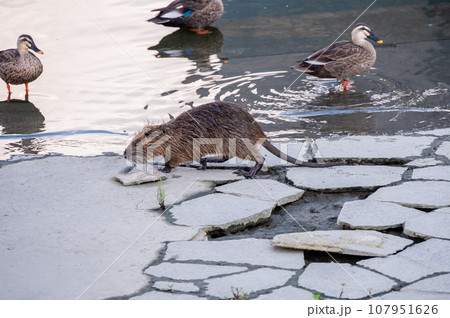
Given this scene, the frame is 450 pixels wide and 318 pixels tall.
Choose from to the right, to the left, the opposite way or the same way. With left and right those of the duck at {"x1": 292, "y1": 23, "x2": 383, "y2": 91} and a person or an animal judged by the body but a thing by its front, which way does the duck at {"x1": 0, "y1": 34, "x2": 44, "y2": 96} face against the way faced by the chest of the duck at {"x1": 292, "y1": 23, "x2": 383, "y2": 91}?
the same way

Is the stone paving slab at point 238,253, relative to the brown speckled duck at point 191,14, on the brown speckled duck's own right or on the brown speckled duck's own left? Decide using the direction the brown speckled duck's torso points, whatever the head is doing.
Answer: on the brown speckled duck's own right

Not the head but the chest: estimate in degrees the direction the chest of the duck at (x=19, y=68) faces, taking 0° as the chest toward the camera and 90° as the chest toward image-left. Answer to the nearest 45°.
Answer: approximately 315°

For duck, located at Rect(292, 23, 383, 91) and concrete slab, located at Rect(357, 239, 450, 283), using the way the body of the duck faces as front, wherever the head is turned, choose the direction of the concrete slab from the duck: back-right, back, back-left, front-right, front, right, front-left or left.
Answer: right

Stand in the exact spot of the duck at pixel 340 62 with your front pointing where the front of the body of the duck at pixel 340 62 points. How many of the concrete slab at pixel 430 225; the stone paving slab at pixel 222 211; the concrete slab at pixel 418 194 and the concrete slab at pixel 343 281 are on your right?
4

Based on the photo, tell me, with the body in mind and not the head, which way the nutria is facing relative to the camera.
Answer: to the viewer's left

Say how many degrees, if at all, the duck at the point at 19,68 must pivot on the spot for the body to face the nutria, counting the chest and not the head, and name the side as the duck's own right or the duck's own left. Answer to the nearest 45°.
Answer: approximately 45° to the duck's own right

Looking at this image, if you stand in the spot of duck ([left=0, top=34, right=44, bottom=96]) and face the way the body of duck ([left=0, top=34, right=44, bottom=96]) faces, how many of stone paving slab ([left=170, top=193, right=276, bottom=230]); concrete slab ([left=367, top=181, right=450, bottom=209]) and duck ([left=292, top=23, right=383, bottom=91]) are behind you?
0

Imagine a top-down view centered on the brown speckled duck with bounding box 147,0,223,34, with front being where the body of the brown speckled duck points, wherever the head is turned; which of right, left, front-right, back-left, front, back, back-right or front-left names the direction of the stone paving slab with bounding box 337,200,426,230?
right

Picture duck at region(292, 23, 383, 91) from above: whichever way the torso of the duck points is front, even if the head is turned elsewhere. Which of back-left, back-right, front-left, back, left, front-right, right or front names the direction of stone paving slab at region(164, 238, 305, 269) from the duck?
right

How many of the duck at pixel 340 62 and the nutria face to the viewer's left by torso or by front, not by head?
1

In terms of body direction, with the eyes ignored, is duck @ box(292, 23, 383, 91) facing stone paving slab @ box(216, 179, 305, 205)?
no

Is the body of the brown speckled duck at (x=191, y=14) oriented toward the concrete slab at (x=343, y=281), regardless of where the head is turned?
no

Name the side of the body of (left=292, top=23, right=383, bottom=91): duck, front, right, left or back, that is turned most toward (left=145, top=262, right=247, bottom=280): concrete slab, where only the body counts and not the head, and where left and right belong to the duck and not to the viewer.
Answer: right

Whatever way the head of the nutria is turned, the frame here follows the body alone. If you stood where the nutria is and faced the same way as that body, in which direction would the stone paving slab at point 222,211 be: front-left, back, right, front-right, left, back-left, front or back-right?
left

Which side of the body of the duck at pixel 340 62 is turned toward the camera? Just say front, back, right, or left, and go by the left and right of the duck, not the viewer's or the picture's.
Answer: right

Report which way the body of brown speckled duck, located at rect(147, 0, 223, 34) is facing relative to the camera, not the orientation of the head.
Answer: to the viewer's right

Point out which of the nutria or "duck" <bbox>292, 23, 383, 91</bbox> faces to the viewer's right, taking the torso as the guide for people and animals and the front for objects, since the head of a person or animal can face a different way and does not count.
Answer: the duck
